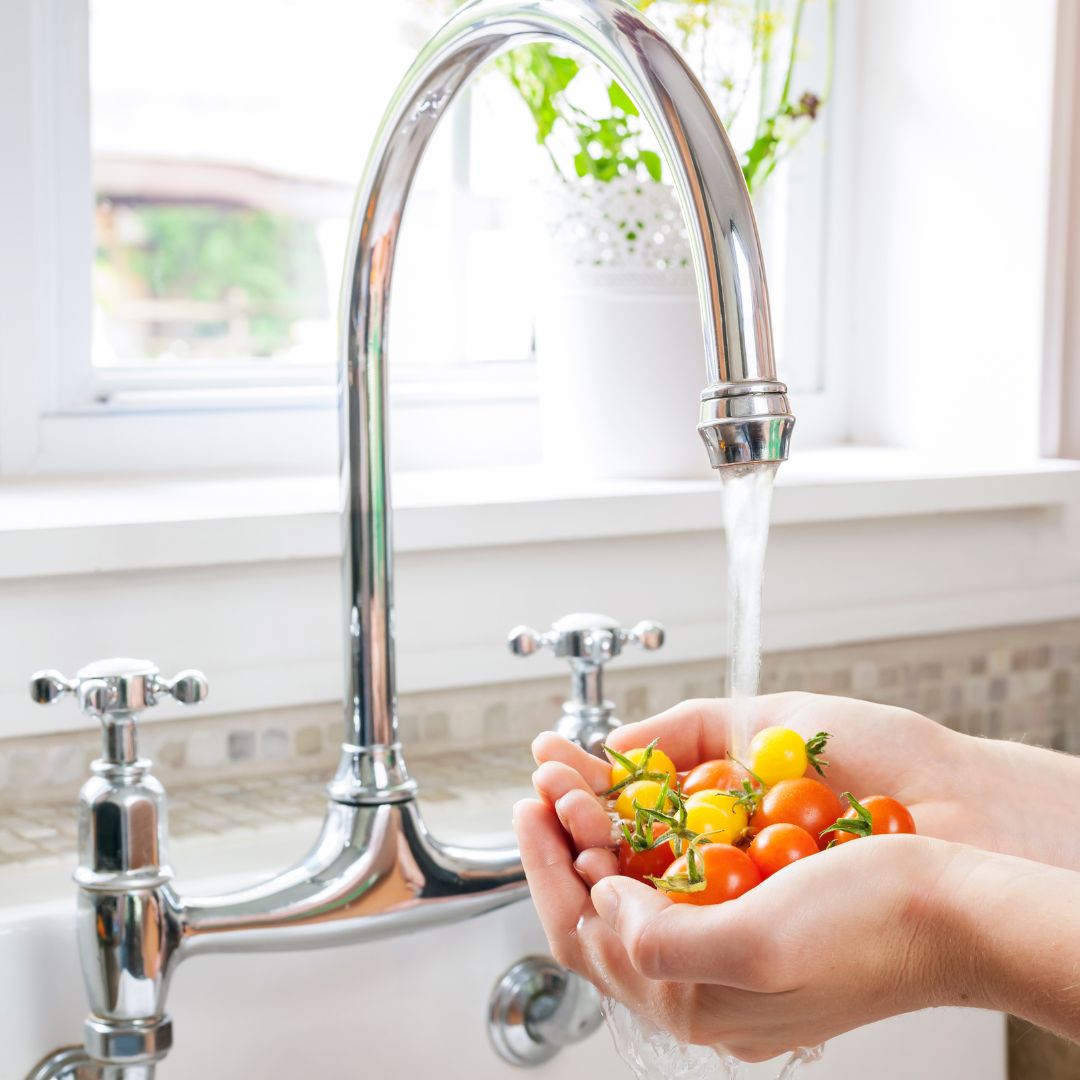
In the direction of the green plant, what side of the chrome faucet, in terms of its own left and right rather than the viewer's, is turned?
left

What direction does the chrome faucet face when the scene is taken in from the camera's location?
facing the viewer and to the right of the viewer
